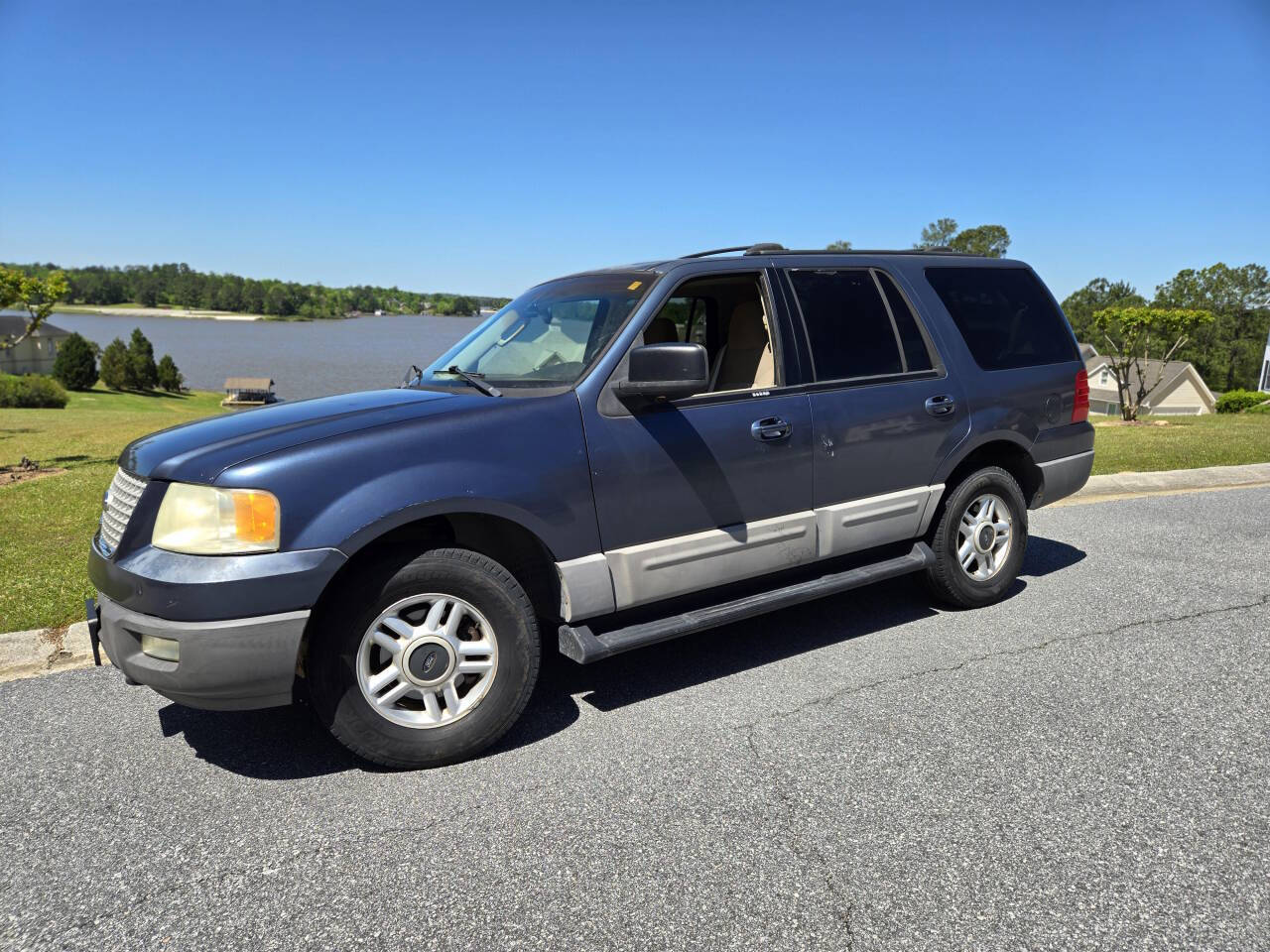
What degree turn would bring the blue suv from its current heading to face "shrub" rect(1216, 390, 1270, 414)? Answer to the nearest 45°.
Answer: approximately 180°

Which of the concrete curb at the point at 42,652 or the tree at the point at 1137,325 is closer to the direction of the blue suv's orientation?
the concrete curb

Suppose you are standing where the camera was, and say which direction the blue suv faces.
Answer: facing the viewer and to the left of the viewer

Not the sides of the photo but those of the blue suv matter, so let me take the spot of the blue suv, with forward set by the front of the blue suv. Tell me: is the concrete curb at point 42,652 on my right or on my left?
on my right

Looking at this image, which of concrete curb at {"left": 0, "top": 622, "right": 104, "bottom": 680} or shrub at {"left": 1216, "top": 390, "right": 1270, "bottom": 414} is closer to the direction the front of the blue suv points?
the concrete curb

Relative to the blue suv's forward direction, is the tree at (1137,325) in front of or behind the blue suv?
behind

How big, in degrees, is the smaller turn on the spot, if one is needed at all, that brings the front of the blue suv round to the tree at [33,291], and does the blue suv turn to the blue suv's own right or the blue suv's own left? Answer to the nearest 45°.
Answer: approximately 90° to the blue suv's own right

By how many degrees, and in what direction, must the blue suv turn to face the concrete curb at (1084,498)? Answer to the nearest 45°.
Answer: approximately 180°

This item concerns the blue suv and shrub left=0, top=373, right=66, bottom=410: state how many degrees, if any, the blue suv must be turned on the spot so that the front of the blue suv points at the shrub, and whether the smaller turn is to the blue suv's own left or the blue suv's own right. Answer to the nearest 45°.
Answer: approximately 90° to the blue suv's own right

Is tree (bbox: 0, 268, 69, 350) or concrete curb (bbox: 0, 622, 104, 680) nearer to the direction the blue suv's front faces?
the concrete curb
